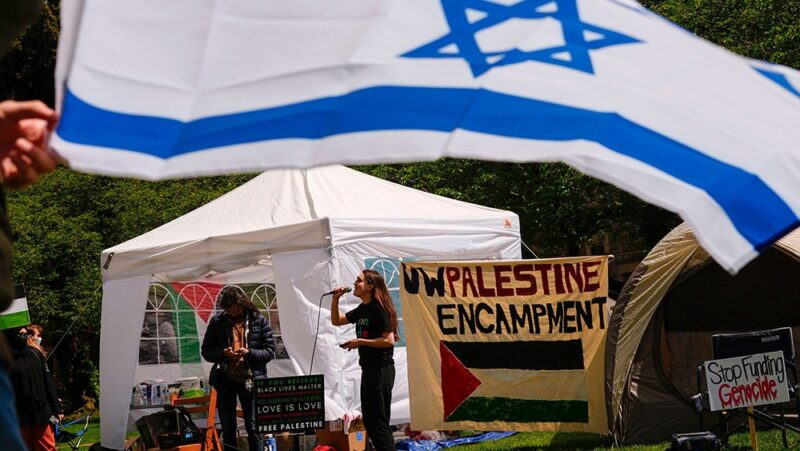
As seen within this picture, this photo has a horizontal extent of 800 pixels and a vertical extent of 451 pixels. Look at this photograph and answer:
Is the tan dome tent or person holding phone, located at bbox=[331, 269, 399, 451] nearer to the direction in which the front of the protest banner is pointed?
the person holding phone

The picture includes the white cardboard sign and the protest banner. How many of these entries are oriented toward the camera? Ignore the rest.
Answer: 2

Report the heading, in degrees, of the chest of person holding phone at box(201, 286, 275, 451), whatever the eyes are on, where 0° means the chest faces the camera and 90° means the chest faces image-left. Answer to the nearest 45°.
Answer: approximately 0°

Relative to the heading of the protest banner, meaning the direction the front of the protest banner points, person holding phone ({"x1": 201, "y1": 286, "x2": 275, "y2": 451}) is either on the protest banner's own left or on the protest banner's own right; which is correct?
on the protest banner's own right

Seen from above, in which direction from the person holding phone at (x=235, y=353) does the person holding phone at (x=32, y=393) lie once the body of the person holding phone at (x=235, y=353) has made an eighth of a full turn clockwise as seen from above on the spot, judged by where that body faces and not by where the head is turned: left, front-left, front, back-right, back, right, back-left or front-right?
front-right

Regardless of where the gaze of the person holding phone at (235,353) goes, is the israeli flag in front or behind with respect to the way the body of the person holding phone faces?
in front

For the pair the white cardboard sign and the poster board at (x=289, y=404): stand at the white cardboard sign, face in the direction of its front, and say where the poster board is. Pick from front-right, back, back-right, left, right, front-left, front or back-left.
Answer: right

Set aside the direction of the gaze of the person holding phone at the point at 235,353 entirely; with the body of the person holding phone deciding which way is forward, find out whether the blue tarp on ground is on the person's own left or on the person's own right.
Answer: on the person's own left

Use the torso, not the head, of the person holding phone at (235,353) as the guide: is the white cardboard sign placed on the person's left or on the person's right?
on the person's left

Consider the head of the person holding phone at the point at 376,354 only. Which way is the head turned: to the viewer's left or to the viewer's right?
to the viewer's left

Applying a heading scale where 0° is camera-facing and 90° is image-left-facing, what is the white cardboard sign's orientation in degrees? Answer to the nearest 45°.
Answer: approximately 0°
